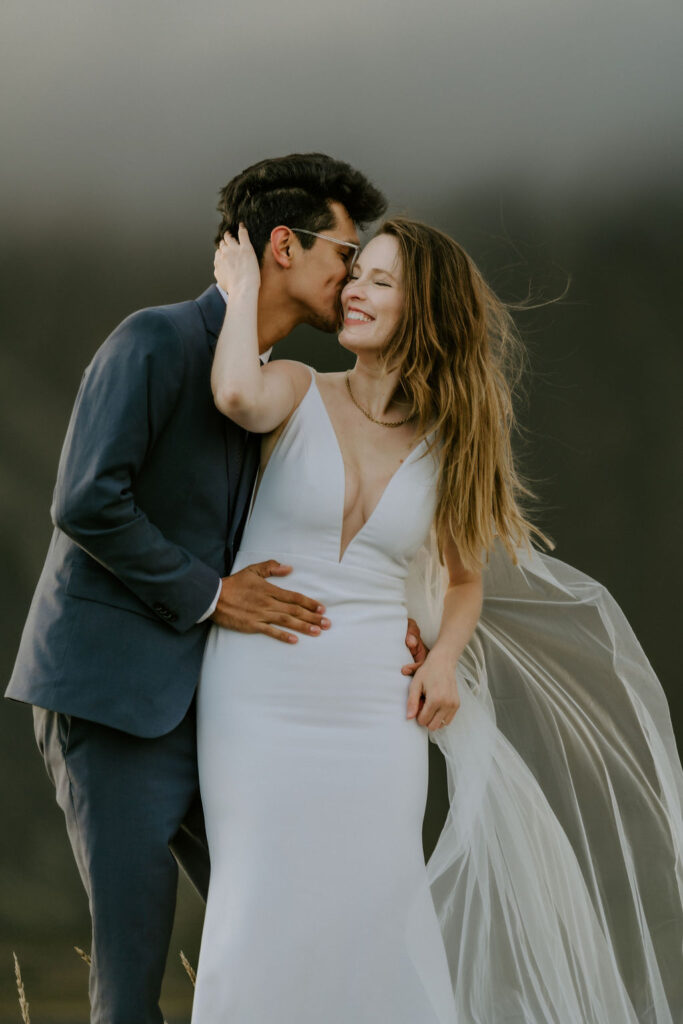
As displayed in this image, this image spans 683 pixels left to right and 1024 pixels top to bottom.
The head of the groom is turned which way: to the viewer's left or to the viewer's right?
to the viewer's right

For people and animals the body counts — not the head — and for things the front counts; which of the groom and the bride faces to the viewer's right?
the groom

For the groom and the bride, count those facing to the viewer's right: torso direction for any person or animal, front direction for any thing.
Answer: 1

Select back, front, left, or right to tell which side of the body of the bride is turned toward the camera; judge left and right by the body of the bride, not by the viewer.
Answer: front

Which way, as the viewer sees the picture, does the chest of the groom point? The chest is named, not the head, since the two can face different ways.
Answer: to the viewer's right

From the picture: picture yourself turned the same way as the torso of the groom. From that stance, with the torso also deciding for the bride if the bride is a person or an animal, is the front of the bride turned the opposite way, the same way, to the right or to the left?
to the right

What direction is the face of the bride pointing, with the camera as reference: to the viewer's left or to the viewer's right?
to the viewer's left
